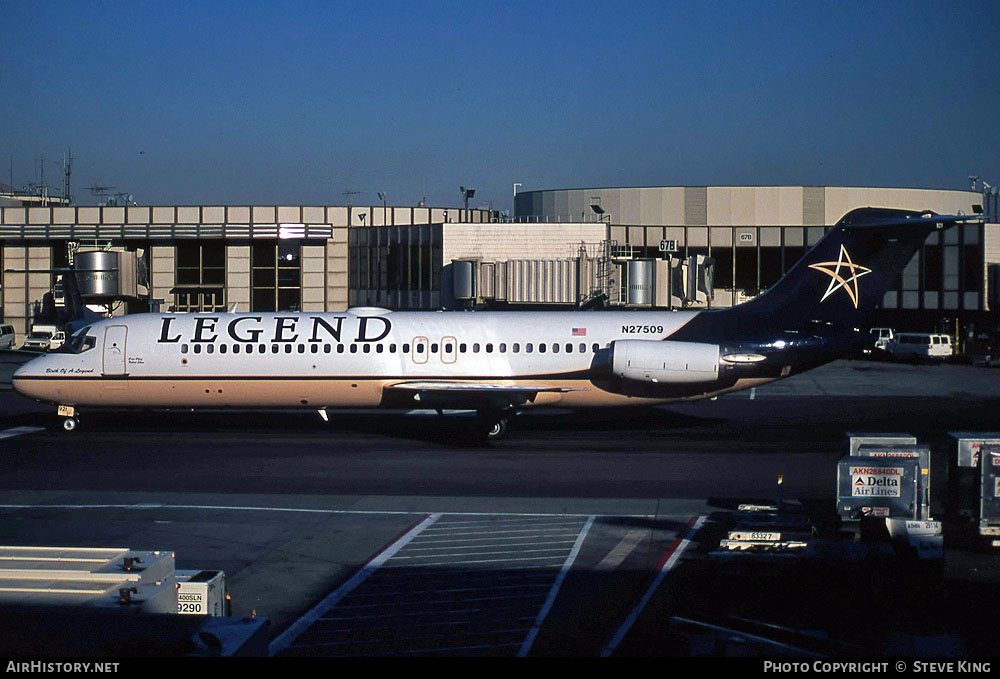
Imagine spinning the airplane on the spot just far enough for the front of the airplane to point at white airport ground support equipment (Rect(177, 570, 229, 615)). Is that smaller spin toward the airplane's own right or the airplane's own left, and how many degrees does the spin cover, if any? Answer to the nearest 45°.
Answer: approximately 90° to the airplane's own left

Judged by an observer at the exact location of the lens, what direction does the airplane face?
facing to the left of the viewer
